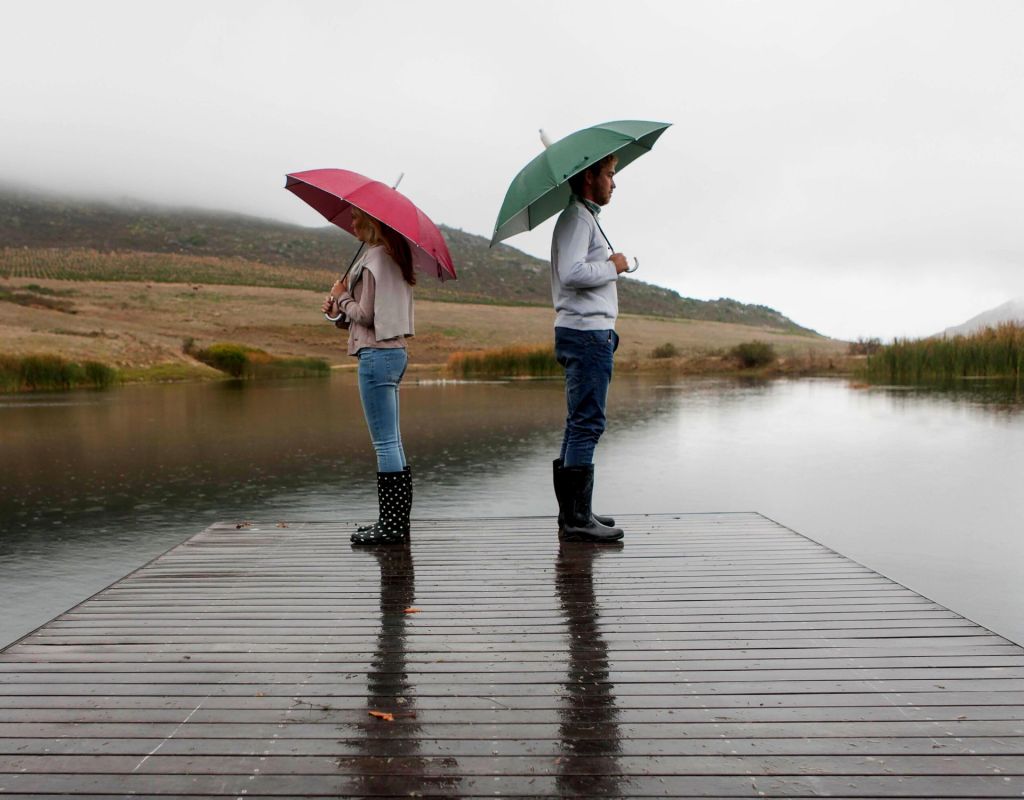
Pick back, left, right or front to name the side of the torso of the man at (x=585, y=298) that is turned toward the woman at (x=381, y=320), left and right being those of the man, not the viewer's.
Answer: back

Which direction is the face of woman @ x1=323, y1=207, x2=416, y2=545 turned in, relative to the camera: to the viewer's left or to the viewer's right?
to the viewer's left

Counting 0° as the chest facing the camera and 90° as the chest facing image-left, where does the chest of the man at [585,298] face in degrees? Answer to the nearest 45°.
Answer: approximately 270°

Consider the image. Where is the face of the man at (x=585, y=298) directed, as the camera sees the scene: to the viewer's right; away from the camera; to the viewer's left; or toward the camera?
to the viewer's right

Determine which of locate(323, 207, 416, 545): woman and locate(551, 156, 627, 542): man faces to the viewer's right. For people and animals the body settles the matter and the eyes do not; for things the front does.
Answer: the man

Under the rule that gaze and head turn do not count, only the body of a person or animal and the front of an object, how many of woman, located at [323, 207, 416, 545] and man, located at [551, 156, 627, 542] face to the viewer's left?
1

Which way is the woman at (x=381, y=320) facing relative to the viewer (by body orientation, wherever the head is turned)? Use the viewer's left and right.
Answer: facing to the left of the viewer

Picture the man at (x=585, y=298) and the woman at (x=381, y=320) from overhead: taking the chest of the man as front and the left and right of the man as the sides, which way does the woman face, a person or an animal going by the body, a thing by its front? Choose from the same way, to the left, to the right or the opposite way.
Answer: the opposite way
